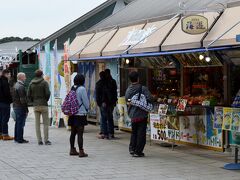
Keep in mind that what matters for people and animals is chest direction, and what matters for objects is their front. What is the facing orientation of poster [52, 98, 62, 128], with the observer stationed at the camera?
facing the viewer

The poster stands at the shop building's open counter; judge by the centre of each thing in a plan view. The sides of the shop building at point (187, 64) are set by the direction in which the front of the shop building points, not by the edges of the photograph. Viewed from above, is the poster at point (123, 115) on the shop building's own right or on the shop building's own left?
on the shop building's own right

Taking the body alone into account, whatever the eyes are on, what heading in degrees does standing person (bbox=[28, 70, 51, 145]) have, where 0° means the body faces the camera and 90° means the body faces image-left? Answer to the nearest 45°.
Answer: approximately 180°

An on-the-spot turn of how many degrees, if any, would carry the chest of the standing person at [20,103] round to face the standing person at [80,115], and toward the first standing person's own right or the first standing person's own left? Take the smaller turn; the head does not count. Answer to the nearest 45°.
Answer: approximately 45° to the first standing person's own right

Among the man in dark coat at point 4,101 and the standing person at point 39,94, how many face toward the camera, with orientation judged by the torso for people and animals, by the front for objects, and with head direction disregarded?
0

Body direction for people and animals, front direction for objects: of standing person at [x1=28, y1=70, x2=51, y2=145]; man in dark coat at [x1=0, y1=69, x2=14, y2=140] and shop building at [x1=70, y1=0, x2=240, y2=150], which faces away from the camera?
the standing person

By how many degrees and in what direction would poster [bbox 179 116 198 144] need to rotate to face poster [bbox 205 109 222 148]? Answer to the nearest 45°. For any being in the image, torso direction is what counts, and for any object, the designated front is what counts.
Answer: approximately 90° to its left

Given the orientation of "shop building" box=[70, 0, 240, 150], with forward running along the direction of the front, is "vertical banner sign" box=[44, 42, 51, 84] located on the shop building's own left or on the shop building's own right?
on the shop building's own right

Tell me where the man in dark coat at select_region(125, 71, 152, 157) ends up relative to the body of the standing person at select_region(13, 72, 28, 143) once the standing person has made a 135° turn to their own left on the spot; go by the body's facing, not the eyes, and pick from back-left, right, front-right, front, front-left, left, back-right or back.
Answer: back

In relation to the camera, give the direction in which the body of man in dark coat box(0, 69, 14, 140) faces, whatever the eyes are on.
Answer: to the viewer's right

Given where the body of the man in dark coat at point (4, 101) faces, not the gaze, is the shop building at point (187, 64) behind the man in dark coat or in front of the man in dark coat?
in front
